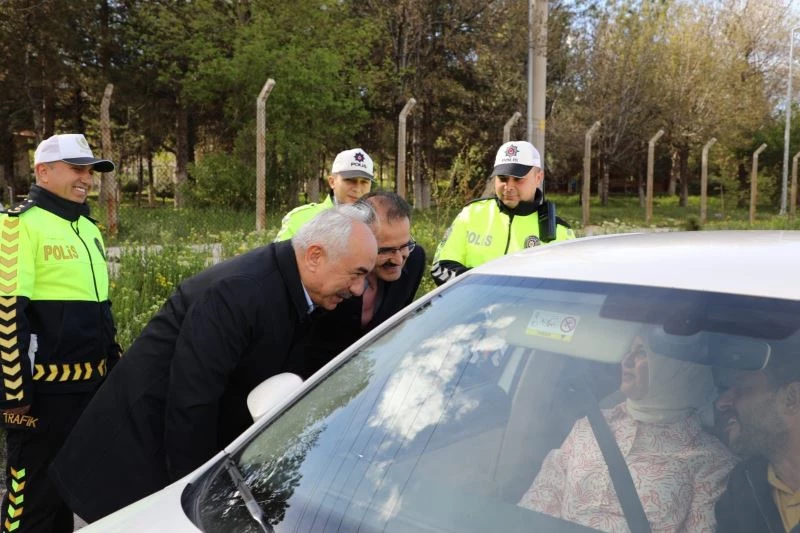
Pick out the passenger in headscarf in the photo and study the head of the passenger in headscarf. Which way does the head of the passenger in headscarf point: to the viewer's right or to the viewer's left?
to the viewer's left

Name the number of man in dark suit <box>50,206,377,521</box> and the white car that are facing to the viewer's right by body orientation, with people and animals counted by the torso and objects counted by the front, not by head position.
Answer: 1

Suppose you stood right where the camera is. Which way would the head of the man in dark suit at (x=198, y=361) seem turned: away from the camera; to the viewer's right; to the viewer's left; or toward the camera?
to the viewer's right

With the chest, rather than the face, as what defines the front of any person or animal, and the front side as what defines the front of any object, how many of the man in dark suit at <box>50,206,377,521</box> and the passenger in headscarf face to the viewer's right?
1

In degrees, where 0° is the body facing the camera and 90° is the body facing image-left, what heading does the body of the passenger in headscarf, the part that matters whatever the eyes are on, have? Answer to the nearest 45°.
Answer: approximately 45°

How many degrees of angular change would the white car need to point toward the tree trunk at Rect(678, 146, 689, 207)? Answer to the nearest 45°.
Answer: approximately 135° to its right

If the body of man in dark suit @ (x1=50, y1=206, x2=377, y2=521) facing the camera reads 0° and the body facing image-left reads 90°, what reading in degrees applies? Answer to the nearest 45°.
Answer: approximately 270°
